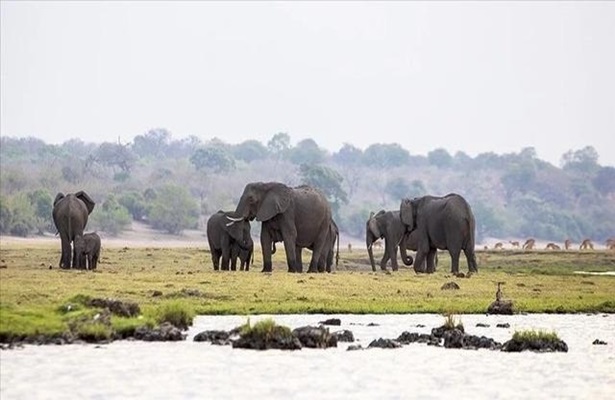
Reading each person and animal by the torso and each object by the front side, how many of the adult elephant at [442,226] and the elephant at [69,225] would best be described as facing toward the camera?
0

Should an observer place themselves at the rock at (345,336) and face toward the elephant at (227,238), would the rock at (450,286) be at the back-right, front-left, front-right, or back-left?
front-right

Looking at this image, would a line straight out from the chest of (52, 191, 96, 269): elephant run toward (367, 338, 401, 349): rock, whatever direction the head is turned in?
no

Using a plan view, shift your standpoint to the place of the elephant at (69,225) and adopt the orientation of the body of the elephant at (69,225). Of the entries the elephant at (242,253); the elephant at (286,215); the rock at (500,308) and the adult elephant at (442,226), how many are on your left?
0

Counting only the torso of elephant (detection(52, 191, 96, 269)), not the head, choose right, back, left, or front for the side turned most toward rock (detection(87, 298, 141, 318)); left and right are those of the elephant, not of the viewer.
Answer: back

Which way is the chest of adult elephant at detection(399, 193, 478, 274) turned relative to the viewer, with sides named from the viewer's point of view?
facing away from the viewer and to the left of the viewer

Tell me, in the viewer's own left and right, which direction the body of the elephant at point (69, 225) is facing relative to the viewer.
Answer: facing away from the viewer

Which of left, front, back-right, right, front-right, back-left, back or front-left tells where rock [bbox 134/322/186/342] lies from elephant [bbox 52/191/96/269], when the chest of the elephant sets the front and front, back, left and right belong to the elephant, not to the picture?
back

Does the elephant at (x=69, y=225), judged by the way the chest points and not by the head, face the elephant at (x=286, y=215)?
no
